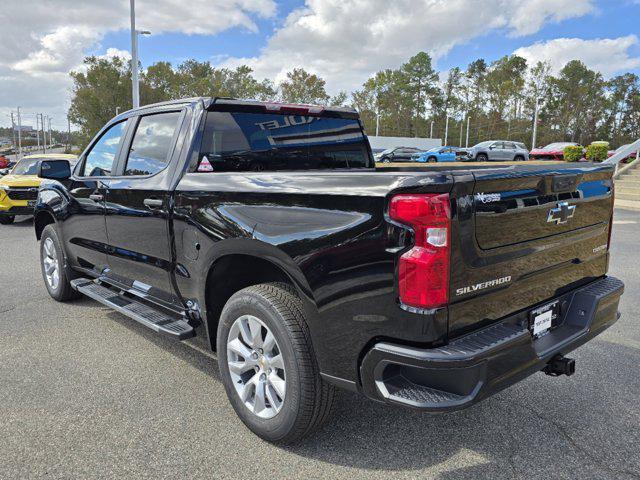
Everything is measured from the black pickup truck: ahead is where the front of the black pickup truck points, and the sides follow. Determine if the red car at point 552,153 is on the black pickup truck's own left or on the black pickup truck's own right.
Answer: on the black pickup truck's own right

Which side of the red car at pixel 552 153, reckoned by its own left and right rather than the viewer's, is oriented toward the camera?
left

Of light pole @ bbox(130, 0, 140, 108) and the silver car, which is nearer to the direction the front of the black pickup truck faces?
the light pole

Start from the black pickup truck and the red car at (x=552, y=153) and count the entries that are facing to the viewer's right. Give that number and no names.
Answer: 0

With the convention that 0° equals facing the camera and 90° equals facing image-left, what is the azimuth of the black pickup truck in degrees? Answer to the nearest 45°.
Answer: approximately 135°

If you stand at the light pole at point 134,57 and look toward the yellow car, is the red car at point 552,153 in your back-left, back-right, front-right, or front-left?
back-left

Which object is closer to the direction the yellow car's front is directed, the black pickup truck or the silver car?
the black pickup truck

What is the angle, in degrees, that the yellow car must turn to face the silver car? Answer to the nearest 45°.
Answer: approximately 180°

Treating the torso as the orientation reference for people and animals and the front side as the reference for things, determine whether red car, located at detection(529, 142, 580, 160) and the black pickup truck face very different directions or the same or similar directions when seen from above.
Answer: same or similar directions

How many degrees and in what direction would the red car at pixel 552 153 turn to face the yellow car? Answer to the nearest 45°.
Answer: approximately 90° to its left

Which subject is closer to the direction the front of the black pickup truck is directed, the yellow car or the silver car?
the yellow car

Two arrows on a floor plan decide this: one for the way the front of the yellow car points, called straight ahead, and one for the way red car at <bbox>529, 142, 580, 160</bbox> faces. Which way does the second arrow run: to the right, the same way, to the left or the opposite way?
to the right

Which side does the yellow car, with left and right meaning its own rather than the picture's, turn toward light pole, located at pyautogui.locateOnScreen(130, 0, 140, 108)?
back

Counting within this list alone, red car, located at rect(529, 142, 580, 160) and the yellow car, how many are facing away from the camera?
0

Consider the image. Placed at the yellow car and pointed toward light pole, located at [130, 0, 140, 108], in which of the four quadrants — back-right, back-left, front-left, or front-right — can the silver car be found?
front-right

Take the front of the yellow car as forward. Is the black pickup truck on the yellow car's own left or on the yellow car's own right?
on the yellow car's own left
